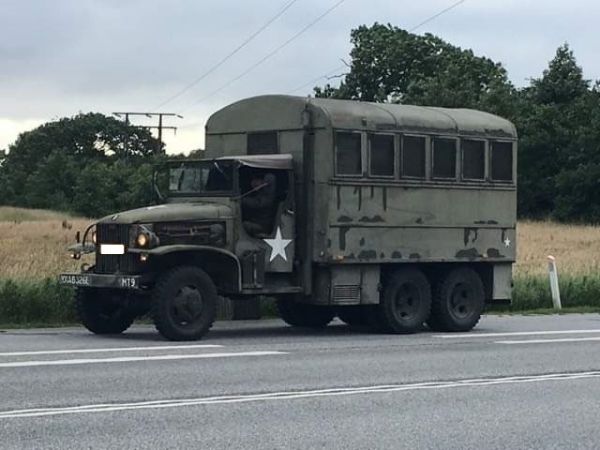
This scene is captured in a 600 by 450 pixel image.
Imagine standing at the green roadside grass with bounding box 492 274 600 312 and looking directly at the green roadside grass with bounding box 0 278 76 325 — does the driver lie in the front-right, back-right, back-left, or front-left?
front-left

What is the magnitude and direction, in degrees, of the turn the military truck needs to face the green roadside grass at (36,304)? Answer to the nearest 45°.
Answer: approximately 45° to its right

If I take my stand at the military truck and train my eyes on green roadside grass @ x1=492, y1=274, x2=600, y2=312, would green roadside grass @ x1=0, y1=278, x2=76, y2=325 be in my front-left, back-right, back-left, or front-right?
back-left

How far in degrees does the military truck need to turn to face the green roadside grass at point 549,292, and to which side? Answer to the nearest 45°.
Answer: approximately 180°

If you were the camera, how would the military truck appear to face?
facing the viewer and to the left of the viewer

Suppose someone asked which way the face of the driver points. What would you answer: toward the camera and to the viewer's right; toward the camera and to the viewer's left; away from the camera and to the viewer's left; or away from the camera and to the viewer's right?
toward the camera and to the viewer's left
